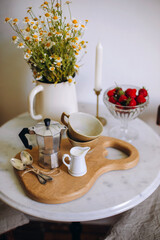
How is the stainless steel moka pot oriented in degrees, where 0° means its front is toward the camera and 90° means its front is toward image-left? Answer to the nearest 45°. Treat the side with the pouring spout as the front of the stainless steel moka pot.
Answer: approximately 270°

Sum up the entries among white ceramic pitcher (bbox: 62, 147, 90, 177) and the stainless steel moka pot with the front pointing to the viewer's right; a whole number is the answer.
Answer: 2

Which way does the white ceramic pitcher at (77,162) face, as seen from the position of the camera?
facing to the right of the viewer

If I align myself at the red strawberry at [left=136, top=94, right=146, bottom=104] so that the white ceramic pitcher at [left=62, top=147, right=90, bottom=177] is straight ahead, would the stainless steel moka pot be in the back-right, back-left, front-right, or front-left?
front-right

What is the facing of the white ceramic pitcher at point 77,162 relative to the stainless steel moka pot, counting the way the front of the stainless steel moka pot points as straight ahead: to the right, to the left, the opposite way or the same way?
the same way
